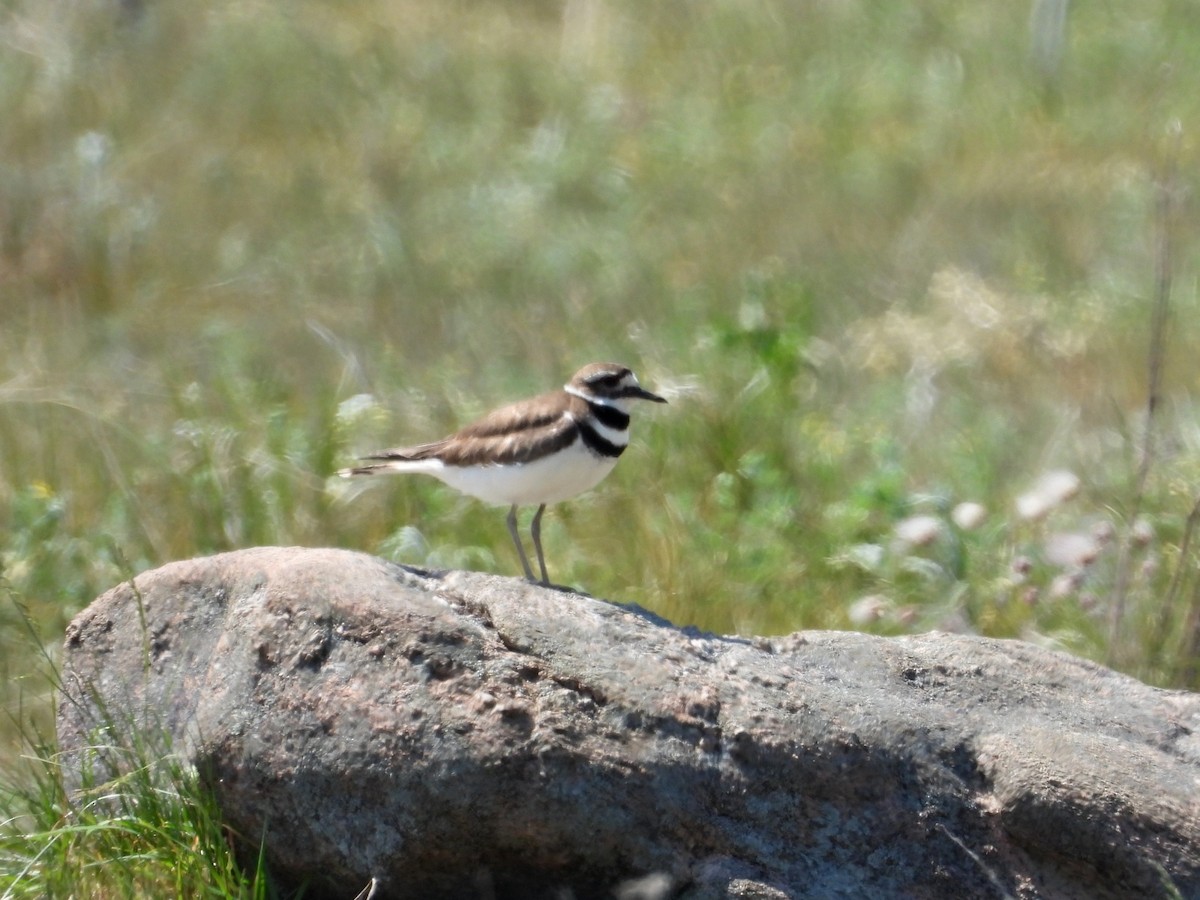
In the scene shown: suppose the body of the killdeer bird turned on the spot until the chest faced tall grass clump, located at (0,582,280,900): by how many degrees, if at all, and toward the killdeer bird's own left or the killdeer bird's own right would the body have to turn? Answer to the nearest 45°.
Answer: approximately 135° to the killdeer bird's own right

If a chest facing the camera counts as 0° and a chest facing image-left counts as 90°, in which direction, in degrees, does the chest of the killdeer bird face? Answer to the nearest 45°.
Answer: approximately 270°
